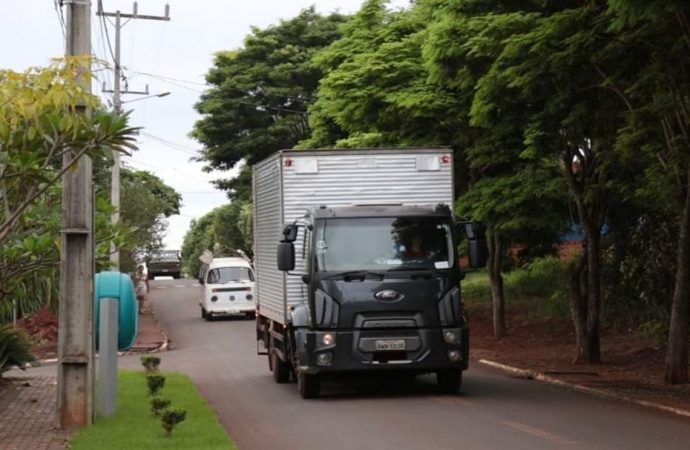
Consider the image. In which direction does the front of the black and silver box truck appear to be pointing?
toward the camera

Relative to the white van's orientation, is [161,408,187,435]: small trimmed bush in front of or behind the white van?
in front

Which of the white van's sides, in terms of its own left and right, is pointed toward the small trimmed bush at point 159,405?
front

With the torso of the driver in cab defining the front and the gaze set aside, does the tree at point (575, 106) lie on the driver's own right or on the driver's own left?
on the driver's own left

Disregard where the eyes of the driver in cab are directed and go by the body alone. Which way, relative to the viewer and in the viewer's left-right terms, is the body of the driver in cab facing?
facing the viewer

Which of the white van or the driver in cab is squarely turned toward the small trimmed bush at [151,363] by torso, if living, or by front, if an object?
the white van

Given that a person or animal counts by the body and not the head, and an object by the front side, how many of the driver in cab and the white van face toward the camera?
2

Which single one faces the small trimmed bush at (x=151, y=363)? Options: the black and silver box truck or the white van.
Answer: the white van

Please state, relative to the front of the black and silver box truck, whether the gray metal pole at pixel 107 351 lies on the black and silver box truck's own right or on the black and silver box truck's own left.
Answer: on the black and silver box truck's own right

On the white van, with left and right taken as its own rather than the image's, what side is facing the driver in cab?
front

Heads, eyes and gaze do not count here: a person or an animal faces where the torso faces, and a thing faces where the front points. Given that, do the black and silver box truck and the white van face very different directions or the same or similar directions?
same or similar directions

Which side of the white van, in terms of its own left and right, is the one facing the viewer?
front

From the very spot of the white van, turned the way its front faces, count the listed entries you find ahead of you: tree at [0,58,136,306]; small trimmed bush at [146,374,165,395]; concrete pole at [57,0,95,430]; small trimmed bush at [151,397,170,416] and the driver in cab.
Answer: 5

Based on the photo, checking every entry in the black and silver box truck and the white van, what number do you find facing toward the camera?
2

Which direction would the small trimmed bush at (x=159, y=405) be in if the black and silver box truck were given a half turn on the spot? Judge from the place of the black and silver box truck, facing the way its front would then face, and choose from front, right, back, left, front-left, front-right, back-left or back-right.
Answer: back-left
